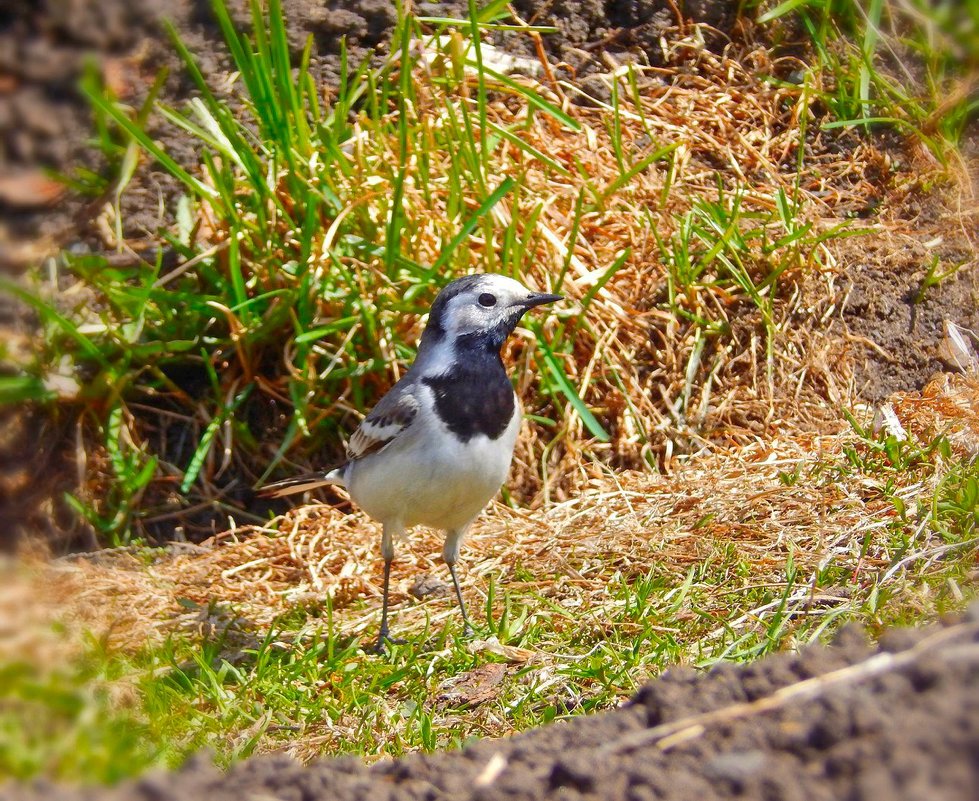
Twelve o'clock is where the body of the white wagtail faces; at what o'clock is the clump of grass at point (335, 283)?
The clump of grass is roughly at 7 o'clock from the white wagtail.
